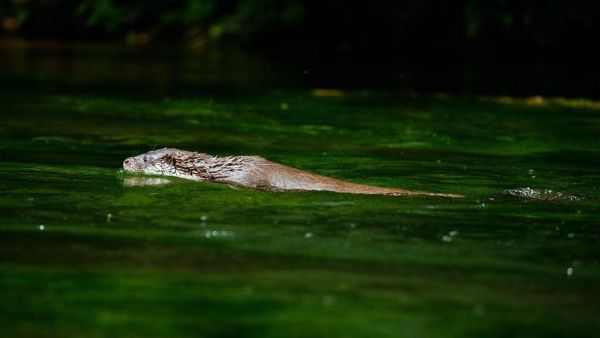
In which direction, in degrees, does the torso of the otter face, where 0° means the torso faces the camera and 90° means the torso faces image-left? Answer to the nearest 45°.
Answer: approximately 90°
